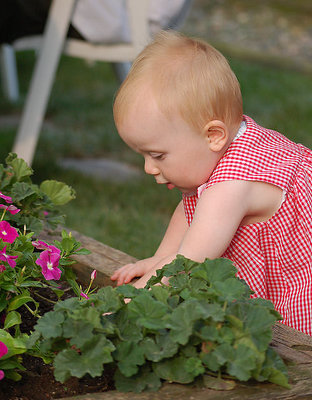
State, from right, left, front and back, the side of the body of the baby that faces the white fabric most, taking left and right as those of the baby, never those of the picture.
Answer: right

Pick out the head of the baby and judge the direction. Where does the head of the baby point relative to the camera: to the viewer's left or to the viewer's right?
to the viewer's left

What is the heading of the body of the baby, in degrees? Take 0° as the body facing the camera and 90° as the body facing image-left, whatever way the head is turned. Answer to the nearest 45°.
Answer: approximately 90°
